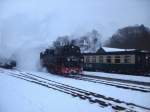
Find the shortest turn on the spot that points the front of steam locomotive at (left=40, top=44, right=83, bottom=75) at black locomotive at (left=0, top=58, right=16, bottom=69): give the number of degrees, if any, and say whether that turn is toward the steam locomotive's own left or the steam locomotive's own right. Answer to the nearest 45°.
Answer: approximately 45° to the steam locomotive's own right

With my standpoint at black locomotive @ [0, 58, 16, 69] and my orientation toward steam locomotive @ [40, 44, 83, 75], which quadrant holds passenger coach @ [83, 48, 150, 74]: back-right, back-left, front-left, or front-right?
front-left
